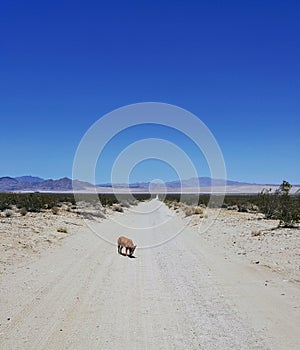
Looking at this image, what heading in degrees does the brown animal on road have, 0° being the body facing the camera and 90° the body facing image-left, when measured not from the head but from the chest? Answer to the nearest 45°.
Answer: approximately 315°

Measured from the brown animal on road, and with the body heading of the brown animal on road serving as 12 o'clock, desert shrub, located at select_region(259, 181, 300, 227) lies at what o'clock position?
The desert shrub is roughly at 9 o'clock from the brown animal on road.
